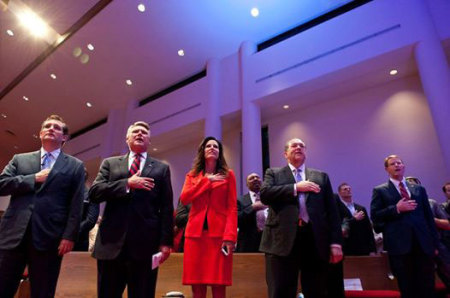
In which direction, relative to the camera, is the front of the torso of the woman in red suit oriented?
toward the camera

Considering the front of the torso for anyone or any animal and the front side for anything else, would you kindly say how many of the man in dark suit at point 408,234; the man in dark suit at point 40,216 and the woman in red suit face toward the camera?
3

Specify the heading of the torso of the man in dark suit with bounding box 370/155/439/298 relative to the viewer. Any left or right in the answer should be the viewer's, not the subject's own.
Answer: facing the viewer

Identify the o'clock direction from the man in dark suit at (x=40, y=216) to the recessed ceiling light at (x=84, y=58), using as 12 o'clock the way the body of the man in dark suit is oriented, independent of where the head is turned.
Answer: The recessed ceiling light is roughly at 6 o'clock from the man in dark suit.

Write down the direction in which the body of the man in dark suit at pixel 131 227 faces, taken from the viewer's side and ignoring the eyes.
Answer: toward the camera

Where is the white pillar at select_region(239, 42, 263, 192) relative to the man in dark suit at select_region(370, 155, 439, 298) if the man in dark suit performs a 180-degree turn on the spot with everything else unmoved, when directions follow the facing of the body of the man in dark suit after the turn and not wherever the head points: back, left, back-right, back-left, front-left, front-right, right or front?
front-left

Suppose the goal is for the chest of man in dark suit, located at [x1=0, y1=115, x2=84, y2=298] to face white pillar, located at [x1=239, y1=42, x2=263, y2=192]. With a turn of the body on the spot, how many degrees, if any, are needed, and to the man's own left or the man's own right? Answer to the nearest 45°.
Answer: approximately 135° to the man's own left

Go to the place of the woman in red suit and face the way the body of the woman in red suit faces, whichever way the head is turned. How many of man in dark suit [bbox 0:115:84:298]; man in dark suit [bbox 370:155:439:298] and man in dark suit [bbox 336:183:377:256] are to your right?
1

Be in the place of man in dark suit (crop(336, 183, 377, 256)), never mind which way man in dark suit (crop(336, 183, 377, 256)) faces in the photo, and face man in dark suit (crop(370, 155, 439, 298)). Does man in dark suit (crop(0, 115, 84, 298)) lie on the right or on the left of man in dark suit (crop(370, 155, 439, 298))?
right
